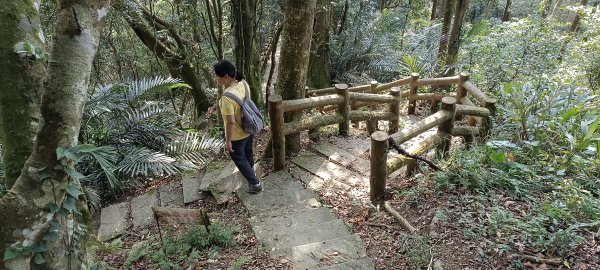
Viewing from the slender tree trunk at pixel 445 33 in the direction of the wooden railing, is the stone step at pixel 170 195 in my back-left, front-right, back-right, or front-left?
front-right

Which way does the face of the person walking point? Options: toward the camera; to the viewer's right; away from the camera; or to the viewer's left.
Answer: to the viewer's left

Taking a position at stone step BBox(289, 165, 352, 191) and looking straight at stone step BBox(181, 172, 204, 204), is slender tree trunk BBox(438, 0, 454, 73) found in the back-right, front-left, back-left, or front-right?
back-right

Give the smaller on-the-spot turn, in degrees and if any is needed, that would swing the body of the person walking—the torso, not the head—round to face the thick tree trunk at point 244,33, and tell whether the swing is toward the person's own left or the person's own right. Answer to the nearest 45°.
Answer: approximately 90° to the person's own right

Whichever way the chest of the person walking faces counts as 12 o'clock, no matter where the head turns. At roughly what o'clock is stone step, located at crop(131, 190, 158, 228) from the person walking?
The stone step is roughly at 11 o'clock from the person walking.

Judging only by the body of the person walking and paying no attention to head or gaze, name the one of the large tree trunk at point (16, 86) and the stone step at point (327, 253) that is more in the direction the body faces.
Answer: the large tree trunk

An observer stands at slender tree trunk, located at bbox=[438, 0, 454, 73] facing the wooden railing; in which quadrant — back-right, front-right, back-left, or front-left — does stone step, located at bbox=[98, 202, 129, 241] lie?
front-right

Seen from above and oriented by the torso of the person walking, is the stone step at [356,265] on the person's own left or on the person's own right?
on the person's own left

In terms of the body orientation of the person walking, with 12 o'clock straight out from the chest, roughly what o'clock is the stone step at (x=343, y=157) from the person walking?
The stone step is roughly at 5 o'clock from the person walking.

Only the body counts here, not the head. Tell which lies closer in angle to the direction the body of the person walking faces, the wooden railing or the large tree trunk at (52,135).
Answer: the large tree trunk

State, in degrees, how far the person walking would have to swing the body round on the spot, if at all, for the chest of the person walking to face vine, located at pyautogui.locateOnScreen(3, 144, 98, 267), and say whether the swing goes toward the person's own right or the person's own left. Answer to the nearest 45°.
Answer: approximately 45° to the person's own left

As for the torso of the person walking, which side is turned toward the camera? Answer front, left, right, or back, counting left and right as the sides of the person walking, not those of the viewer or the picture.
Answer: left

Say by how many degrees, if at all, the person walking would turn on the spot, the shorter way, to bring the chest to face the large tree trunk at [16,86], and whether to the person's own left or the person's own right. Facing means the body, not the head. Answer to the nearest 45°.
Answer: approximately 45° to the person's own left

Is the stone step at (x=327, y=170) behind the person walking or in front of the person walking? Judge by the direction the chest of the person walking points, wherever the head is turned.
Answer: behind

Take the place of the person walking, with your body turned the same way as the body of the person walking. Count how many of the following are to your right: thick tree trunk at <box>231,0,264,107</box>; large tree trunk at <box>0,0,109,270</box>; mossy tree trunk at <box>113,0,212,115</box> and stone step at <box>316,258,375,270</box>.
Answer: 2
